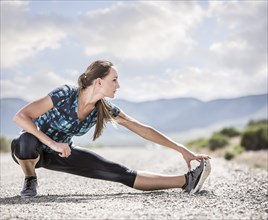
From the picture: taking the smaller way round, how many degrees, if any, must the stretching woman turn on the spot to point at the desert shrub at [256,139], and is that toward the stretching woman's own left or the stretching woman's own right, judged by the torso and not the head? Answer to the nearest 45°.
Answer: approximately 90° to the stretching woman's own left

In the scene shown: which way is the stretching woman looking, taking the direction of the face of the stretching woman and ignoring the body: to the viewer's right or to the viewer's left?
to the viewer's right

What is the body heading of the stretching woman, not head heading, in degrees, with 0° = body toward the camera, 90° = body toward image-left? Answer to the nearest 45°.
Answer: approximately 315°

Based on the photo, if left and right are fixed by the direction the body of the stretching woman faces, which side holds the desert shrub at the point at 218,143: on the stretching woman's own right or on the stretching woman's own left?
on the stretching woman's own left
